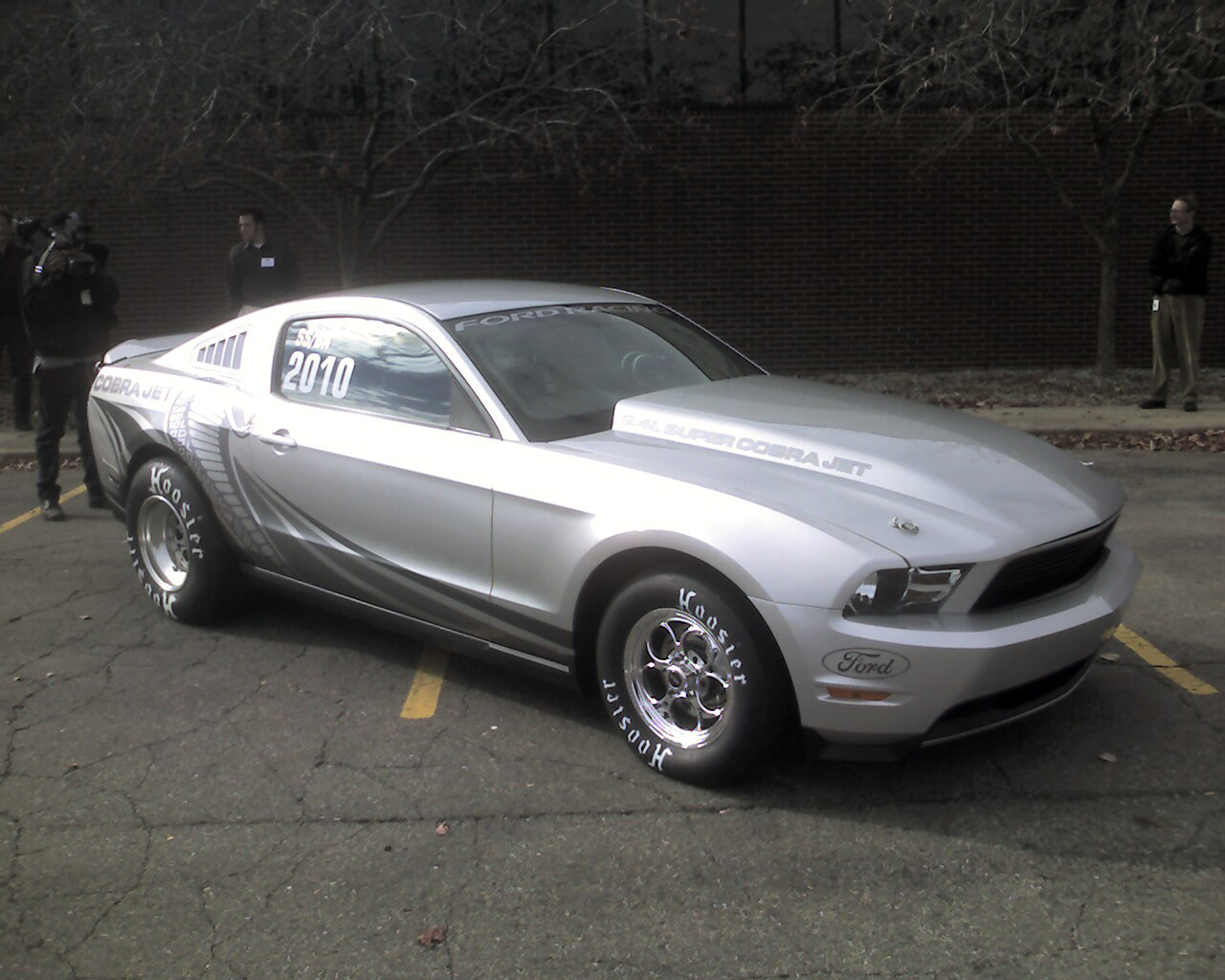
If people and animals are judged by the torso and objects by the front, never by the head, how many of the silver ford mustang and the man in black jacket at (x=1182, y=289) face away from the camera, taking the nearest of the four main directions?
0

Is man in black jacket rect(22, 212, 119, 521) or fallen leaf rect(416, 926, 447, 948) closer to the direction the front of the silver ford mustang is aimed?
the fallen leaf

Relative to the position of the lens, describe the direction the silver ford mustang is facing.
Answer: facing the viewer and to the right of the viewer

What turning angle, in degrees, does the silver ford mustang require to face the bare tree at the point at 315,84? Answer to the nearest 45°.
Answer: approximately 135° to its left

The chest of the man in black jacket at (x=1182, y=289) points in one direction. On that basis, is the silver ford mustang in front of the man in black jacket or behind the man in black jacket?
in front

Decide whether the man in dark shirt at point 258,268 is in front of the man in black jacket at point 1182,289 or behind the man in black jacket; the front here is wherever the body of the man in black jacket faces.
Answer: in front

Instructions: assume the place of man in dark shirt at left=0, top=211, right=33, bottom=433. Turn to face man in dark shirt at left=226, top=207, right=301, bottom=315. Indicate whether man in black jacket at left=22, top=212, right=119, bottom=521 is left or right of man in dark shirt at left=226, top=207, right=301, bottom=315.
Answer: right

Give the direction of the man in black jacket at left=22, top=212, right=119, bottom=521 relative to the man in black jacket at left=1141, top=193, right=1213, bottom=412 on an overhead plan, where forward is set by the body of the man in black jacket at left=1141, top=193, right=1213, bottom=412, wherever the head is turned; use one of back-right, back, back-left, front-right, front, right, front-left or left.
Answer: front

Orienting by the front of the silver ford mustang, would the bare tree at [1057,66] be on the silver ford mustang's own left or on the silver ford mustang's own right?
on the silver ford mustang's own left

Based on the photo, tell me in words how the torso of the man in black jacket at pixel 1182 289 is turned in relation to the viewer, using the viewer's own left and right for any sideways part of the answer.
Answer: facing the viewer and to the left of the viewer

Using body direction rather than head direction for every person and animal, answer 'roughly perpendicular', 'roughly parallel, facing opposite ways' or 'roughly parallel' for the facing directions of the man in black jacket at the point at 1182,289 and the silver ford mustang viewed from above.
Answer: roughly perpendicular

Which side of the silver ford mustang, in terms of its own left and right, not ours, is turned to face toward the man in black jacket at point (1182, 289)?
left
